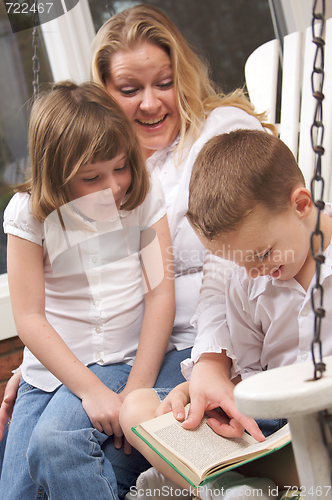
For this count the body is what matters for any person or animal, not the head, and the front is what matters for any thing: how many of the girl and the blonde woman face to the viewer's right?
0

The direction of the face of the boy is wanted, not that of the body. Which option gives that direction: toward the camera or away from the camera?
toward the camera

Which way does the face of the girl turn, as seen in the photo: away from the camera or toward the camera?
toward the camera

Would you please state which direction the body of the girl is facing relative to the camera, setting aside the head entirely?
toward the camera

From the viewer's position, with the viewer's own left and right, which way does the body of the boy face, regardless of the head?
facing the viewer and to the left of the viewer

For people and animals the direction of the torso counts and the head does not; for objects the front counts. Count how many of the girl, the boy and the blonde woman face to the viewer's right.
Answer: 0

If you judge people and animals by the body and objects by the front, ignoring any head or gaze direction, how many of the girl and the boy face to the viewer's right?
0
